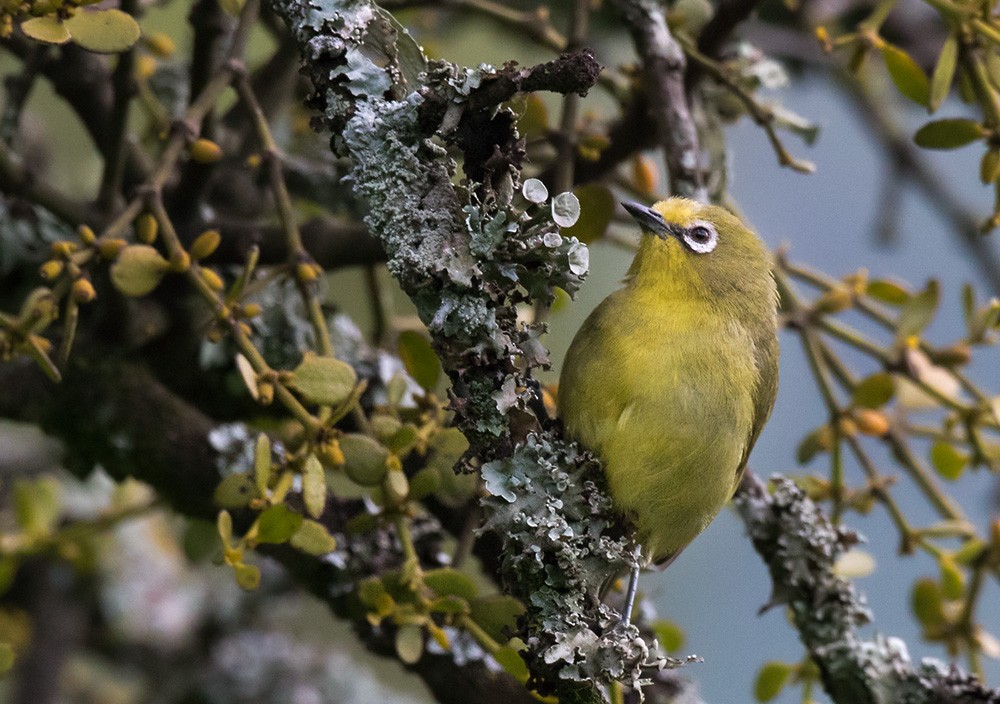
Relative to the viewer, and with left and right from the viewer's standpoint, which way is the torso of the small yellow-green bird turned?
facing the viewer and to the left of the viewer
